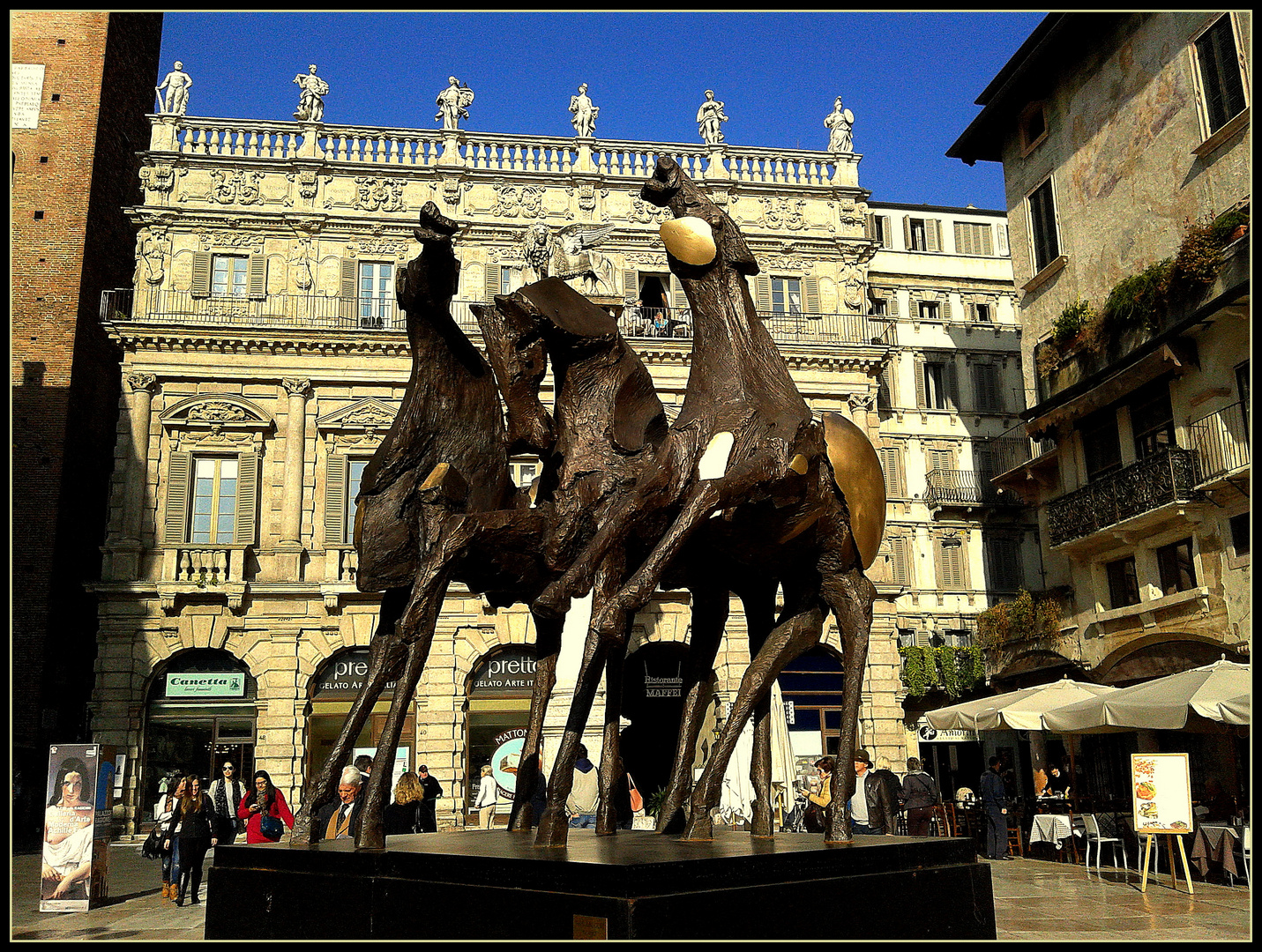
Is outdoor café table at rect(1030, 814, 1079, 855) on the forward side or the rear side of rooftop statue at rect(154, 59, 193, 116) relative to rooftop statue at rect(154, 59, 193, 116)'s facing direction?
on the forward side

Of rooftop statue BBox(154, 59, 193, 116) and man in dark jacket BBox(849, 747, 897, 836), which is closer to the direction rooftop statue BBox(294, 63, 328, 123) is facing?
the man in dark jacket

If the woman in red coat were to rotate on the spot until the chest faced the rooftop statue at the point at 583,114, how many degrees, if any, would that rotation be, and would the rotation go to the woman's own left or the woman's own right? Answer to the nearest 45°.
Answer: approximately 135° to the woman's own left

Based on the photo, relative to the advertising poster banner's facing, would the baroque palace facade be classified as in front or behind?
behind

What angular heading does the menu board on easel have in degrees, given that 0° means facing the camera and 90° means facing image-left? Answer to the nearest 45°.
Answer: approximately 0°

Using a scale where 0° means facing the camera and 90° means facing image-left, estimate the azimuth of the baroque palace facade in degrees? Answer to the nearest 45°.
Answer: approximately 0°

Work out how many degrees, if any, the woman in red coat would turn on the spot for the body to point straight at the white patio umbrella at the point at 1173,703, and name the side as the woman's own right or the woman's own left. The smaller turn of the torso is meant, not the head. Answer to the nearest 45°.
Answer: approximately 90° to the woman's own left

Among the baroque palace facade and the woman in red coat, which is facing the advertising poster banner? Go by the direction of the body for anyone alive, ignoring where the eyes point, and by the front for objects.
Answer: the baroque palace facade

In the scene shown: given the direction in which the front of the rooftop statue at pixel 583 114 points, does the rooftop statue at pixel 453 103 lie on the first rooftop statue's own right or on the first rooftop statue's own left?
on the first rooftop statue's own right

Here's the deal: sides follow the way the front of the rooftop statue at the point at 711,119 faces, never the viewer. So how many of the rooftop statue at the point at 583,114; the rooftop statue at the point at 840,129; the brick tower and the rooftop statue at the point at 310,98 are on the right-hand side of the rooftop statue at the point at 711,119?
3

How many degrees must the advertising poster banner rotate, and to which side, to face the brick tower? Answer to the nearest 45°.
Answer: approximately 180°
